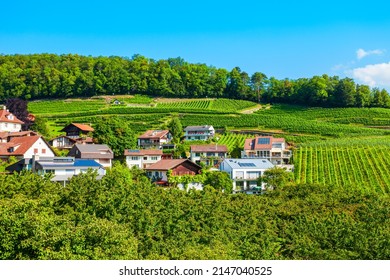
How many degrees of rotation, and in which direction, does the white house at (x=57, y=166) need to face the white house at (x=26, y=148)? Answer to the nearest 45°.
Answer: approximately 180°

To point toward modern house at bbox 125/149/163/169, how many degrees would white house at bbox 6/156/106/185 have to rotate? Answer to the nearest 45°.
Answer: approximately 135° to its left

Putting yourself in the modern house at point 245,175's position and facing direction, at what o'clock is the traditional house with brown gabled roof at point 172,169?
the traditional house with brown gabled roof at point 172,169 is roughly at 3 o'clock from the modern house at point 245,175.

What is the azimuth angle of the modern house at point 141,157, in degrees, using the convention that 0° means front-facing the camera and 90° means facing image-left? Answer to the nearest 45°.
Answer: approximately 0°

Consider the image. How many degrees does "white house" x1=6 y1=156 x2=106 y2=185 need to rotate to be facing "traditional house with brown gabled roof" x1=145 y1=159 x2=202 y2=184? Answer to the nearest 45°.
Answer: approximately 90° to its left

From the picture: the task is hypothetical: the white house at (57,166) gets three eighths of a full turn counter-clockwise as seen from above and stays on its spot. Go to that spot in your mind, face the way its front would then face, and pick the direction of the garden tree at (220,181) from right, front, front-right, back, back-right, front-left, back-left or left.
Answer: front-right

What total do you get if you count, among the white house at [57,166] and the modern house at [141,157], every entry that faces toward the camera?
2

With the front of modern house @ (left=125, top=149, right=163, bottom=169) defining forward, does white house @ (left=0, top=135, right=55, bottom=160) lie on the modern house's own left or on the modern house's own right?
on the modern house's own right

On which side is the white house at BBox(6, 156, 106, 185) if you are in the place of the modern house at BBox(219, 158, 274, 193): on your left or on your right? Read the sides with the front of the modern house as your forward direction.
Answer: on your right

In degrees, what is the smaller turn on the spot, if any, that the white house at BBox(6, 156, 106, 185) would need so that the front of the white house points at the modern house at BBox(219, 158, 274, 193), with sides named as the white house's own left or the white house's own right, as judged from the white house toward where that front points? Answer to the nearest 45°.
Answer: approximately 90° to the white house's own left

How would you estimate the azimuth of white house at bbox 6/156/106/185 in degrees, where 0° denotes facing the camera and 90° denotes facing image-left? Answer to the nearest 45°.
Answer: approximately 0°

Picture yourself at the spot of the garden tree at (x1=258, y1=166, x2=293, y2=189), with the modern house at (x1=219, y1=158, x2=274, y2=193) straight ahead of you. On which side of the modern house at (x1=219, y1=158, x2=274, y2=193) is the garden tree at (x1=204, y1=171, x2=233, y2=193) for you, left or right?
left

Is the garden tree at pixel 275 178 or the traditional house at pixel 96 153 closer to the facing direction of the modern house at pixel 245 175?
the garden tree

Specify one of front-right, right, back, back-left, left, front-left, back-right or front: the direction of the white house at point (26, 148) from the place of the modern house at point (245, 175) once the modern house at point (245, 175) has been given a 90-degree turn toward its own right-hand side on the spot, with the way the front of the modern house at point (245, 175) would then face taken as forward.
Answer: front
